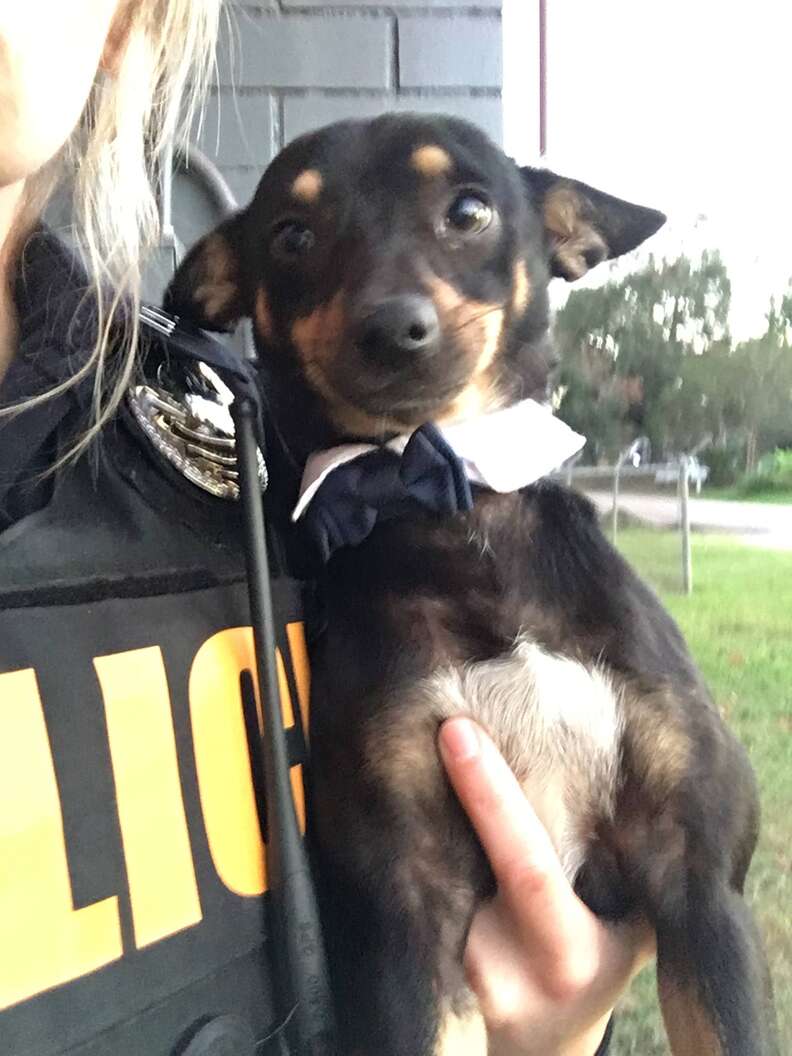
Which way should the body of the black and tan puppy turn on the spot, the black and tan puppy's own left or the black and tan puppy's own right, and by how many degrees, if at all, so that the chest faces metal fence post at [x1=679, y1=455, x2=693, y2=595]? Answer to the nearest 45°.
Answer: approximately 135° to the black and tan puppy's own left

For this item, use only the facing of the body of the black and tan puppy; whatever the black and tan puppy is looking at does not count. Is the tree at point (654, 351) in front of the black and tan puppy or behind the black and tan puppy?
behind

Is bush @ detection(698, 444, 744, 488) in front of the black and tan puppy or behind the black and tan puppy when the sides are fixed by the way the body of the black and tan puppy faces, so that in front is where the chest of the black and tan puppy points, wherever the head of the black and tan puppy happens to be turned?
behind

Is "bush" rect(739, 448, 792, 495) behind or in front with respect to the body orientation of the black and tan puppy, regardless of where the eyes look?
behind

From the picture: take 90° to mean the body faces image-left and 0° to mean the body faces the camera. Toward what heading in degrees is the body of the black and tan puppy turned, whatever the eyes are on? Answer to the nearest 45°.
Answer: approximately 0°
